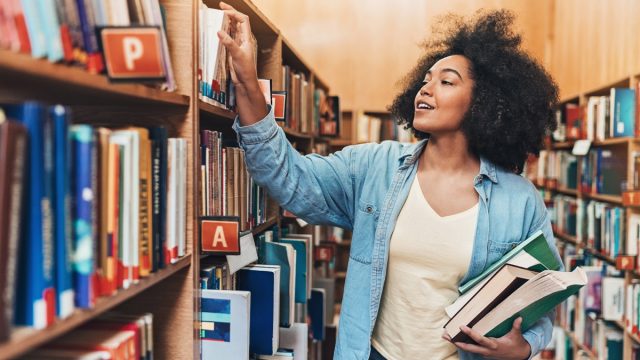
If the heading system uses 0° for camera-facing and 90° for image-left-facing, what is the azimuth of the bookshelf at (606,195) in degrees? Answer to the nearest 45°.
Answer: approximately 45°

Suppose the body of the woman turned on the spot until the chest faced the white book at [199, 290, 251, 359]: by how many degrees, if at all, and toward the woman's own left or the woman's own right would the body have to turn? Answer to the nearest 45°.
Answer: approximately 45° to the woman's own right

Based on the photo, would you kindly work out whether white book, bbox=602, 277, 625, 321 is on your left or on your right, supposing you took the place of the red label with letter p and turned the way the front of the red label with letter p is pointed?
on your left
